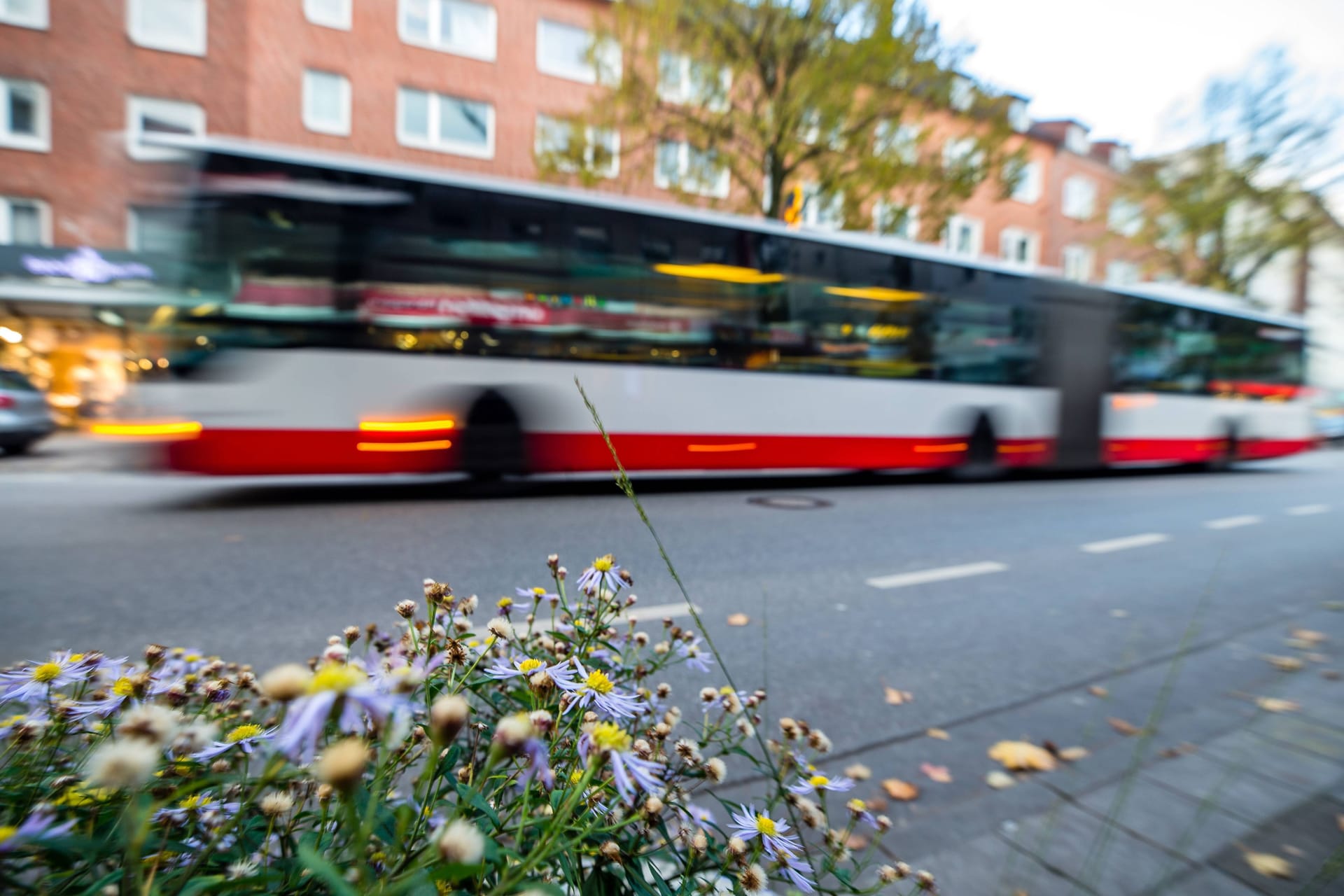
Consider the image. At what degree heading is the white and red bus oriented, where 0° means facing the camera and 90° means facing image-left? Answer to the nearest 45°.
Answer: approximately 45°

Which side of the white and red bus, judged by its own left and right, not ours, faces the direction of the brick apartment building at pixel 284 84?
right

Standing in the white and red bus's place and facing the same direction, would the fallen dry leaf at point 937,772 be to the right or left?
on its left

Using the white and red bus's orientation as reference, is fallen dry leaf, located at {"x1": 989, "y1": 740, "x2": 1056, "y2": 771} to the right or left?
on its left

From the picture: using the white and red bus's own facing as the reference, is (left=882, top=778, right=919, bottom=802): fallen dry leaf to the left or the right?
on its left

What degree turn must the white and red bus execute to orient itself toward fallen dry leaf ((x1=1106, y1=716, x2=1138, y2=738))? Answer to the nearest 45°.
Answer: approximately 90° to its left

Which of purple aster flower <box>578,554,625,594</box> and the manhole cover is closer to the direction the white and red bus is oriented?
the purple aster flower

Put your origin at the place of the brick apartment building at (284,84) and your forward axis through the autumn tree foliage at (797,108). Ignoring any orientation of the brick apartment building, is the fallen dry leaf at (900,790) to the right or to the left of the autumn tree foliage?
right

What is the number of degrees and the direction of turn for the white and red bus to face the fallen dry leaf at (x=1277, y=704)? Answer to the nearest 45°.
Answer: approximately 90° to its left
